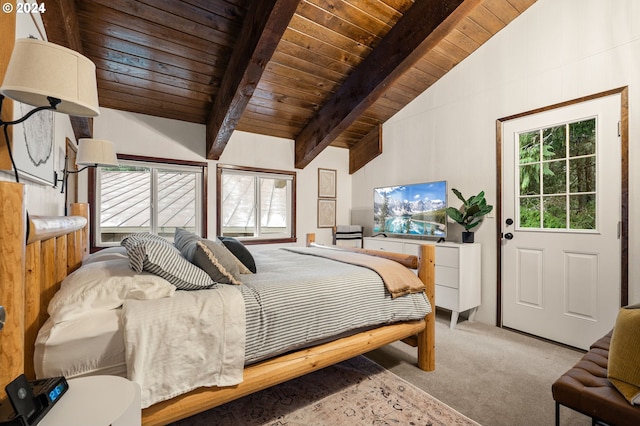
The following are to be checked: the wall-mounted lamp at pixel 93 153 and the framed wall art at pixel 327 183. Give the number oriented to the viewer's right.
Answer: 1

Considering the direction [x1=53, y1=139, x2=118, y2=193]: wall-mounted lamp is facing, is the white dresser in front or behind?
in front

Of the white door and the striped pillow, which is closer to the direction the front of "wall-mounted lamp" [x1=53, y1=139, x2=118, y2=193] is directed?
the white door

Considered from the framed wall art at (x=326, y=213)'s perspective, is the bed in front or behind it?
in front

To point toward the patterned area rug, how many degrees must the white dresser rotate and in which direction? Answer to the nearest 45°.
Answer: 0° — it already faces it

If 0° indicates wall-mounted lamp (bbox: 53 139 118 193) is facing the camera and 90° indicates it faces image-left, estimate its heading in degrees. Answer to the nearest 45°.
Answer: approximately 270°

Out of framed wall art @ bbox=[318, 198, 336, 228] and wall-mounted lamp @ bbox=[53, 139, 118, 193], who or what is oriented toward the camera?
the framed wall art

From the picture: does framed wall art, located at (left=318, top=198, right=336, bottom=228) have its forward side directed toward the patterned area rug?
yes

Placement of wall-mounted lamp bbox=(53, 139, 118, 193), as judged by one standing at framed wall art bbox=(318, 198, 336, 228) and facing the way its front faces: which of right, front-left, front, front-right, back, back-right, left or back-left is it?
front-right

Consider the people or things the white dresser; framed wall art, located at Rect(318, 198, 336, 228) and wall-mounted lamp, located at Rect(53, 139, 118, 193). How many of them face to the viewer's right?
1

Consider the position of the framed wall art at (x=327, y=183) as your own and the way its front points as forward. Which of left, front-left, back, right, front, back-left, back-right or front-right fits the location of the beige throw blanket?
front

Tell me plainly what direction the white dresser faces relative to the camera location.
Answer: facing the viewer and to the left of the viewer

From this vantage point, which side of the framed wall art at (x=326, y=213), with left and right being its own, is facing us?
front

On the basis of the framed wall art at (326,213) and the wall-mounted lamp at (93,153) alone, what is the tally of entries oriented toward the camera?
1

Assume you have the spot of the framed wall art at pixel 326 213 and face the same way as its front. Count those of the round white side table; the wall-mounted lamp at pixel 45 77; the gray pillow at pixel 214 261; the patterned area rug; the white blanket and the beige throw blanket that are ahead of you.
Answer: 6

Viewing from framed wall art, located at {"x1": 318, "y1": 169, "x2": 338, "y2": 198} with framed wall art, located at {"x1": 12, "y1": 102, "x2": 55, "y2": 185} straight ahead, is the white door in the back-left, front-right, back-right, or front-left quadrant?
front-left
